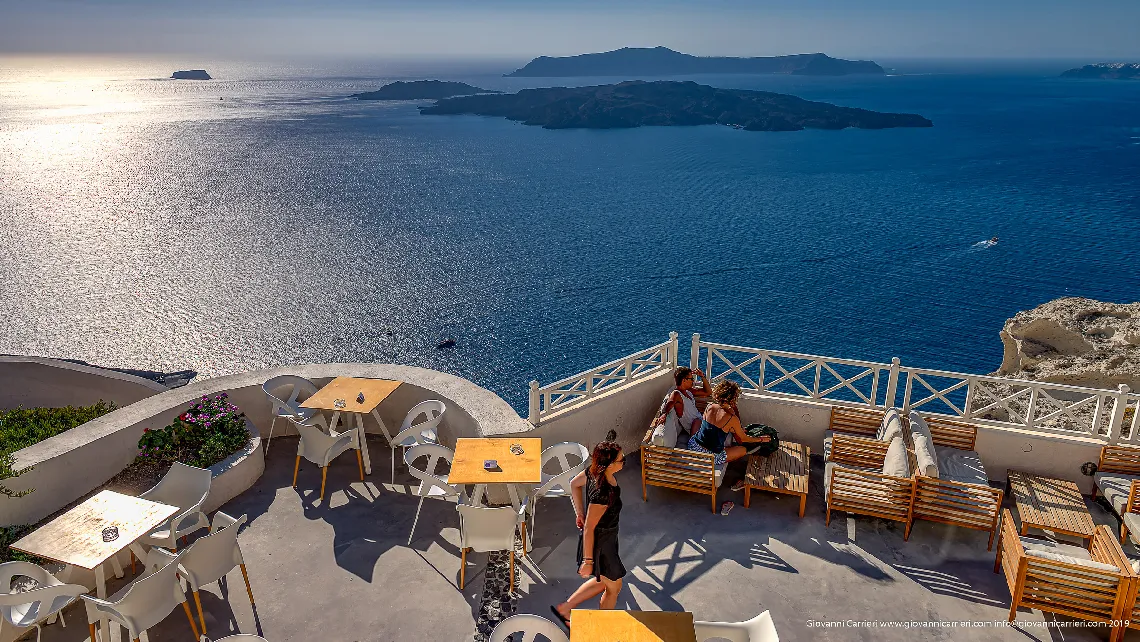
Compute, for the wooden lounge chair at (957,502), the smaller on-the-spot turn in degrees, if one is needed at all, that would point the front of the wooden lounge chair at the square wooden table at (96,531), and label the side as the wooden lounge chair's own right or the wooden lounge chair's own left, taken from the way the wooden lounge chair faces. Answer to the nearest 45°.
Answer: approximately 135° to the wooden lounge chair's own right

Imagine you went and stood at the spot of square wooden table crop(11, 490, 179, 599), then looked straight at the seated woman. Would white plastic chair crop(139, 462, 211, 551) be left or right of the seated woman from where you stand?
left

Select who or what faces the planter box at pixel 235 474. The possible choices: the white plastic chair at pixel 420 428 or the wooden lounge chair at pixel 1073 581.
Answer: the white plastic chair

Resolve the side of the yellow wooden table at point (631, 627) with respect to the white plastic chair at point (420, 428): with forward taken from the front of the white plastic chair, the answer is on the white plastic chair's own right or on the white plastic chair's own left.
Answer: on the white plastic chair's own left

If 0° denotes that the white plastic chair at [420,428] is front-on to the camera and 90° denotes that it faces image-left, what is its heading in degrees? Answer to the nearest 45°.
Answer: approximately 90°

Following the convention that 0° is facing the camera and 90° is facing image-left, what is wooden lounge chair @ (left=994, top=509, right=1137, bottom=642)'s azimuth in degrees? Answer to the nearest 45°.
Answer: approximately 180°

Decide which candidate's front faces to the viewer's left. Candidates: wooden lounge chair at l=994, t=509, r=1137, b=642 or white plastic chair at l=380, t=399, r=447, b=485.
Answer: the white plastic chair

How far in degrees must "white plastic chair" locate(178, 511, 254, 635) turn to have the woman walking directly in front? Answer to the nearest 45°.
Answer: approximately 180°

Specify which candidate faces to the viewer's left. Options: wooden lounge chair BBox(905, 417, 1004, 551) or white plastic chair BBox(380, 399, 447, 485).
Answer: the white plastic chair

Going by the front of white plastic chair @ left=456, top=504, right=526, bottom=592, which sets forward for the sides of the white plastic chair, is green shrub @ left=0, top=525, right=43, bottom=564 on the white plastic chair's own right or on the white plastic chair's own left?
on the white plastic chair's own left

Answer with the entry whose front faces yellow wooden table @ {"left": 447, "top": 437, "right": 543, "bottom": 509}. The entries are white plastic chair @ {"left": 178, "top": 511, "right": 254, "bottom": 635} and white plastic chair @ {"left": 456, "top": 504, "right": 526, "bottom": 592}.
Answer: white plastic chair @ {"left": 456, "top": 504, "right": 526, "bottom": 592}
